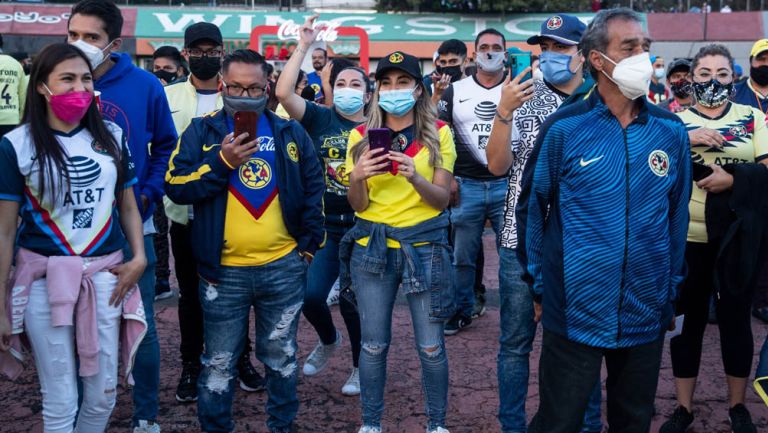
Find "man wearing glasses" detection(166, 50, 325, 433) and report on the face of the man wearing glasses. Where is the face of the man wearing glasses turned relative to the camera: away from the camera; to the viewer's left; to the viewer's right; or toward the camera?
toward the camera

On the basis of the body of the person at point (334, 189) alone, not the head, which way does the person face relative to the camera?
toward the camera

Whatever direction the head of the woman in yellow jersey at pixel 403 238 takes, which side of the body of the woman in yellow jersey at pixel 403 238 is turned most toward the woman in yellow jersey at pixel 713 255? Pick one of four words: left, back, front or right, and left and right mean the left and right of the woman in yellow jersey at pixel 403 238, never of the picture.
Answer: left

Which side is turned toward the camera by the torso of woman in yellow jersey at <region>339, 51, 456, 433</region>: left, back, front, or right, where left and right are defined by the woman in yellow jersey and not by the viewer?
front

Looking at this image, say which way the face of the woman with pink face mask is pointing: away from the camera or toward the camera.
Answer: toward the camera

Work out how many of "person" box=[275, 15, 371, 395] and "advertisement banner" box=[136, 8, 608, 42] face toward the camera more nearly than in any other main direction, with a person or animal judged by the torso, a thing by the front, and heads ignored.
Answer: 2

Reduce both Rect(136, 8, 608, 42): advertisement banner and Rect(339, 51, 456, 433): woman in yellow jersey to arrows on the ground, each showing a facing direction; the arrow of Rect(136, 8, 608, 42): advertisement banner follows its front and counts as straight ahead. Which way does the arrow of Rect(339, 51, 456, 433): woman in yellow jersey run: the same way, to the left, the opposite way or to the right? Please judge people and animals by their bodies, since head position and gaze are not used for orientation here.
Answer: the same way

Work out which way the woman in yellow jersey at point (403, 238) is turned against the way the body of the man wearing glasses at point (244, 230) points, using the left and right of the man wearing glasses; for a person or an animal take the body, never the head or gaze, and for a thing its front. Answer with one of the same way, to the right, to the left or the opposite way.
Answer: the same way

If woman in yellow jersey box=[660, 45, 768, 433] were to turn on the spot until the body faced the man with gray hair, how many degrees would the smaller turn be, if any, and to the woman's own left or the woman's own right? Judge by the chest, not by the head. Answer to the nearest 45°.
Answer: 0° — they already face them

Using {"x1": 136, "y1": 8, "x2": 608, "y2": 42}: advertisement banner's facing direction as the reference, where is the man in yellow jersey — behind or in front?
in front

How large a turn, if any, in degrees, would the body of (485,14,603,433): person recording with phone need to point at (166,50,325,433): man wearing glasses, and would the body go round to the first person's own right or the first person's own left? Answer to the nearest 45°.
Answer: approximately 45° to the first person's own right

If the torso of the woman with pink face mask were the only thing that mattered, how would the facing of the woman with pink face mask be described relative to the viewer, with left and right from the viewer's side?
facing the viewer

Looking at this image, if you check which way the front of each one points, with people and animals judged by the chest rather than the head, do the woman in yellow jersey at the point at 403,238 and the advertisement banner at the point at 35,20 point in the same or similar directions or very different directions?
same or similar directions

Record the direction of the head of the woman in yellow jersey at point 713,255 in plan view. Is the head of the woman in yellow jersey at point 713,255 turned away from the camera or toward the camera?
toward the camera

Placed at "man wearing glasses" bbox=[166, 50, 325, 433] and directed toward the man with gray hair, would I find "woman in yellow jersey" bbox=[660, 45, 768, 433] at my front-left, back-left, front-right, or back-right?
front-left

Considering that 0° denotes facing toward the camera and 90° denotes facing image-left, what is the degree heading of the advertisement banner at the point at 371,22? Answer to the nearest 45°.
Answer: approximately 0°

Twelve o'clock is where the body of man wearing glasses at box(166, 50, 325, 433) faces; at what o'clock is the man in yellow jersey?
The man in yellow jersey is roughly at 5 o'clock from the man wearing glasses.

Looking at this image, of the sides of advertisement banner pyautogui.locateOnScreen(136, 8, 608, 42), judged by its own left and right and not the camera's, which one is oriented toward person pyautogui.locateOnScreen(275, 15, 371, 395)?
front

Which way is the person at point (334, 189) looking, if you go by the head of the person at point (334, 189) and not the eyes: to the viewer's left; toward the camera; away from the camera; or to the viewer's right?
toward the camera
